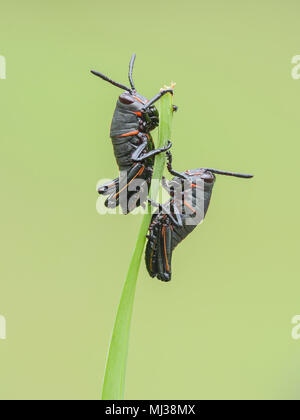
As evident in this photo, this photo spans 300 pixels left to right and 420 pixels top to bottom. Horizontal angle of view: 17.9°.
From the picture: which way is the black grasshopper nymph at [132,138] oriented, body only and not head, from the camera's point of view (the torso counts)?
to the viewer's right
